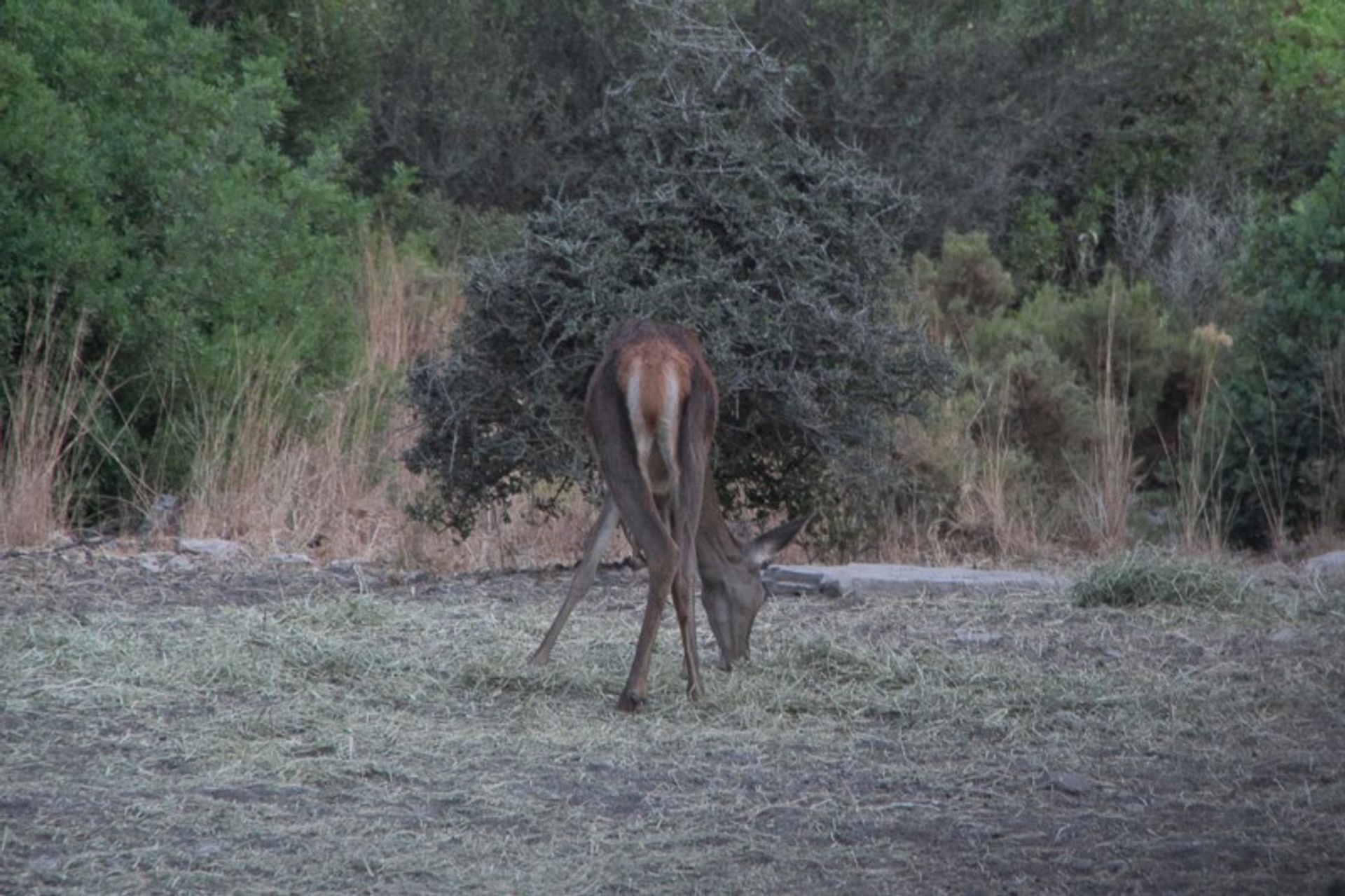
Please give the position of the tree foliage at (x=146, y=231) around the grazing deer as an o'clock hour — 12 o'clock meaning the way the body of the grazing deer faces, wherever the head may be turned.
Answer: The tree foliage is roughly at 11 o'clock from the grazing deer.

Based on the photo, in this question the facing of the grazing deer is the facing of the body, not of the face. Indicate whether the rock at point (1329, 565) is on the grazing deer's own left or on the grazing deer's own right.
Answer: on the grazing deer's own right

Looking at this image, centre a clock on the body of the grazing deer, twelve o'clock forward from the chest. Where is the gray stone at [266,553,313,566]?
The gray stone is roughly at 11 o'clock from the grazing deer.

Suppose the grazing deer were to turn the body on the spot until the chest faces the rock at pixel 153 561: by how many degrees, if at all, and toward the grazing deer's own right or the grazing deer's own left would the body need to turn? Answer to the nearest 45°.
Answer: approximately 45° to the grazing deer's own left

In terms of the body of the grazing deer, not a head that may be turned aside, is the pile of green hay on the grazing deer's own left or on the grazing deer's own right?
on the grazing deer's own right

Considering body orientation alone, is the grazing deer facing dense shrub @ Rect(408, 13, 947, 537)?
yes

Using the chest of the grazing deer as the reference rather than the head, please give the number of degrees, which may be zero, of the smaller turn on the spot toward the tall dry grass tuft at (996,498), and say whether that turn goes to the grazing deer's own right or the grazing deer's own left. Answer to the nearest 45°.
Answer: approximately 45° to the grazing deer's own right

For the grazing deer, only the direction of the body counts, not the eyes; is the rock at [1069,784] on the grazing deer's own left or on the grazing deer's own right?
on the grazing deer's own right

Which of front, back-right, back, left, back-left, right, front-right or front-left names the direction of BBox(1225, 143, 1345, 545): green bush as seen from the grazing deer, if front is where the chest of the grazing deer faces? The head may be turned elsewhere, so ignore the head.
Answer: front-right

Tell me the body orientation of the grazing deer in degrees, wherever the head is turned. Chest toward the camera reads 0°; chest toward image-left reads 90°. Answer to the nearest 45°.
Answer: approximately 180°

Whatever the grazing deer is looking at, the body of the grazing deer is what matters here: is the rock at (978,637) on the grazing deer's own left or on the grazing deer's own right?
on the grazing deer's own right

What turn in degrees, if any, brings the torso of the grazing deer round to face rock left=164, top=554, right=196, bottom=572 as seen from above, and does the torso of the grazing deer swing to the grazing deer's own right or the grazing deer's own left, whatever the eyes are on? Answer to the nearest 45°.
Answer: approximately 45° to the grazing deer's own left

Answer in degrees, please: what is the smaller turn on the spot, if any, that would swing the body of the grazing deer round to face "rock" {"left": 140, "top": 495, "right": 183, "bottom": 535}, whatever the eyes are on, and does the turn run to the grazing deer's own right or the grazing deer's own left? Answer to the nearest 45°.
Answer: approximately 45° to the grazing deer's own left
